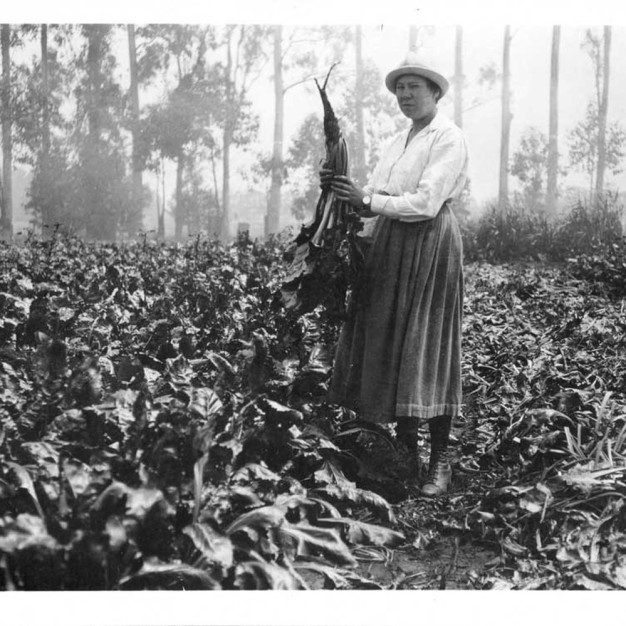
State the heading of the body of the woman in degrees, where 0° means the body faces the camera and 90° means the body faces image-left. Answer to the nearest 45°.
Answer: approximately 45°

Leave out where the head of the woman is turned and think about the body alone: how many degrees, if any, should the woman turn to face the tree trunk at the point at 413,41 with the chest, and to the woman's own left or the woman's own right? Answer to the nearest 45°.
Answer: approximately 135° to the woman's own right

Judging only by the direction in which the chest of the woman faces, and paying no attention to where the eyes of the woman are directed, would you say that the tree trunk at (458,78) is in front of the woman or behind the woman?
behind

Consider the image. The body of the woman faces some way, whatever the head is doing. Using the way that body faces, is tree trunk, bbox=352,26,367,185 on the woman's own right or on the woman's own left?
on the woman's own right

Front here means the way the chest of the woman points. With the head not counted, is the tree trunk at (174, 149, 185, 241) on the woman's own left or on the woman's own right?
on the woman's own right

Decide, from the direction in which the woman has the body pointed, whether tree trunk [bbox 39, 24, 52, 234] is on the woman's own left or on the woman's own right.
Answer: on the woman's own right

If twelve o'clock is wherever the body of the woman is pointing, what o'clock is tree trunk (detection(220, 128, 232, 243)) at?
The tree trunk is roughly at 4 o'clock from the woman.

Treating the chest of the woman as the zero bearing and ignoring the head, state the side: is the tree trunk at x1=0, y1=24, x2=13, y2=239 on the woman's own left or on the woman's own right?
on the woman's own right
